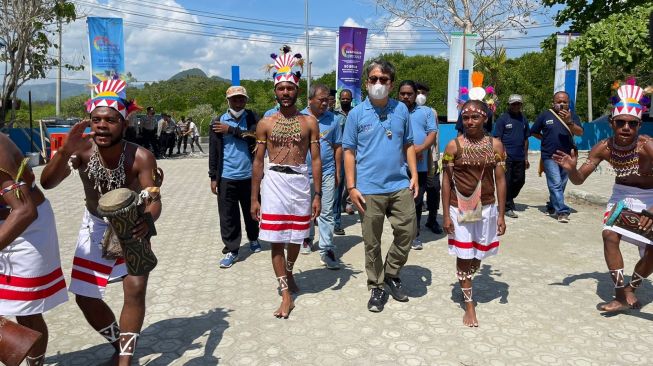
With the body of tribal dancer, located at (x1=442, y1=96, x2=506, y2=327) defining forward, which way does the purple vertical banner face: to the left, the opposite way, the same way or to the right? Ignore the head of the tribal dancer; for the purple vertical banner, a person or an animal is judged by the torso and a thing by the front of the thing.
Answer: the same way

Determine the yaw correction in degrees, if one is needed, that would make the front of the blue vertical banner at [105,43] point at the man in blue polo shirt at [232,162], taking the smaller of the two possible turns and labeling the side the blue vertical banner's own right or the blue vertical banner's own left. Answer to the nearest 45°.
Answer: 0° — it already faces them

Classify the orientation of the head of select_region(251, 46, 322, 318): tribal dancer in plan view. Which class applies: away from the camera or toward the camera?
toward the camera

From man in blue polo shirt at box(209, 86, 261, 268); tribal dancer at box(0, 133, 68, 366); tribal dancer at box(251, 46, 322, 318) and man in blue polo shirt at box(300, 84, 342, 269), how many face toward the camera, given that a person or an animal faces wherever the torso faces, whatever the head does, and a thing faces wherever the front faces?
3

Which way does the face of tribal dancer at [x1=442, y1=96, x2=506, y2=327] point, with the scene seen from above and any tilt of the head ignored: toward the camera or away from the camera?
toward the camera

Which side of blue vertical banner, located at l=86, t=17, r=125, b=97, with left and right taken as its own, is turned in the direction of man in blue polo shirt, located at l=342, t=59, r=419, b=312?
front

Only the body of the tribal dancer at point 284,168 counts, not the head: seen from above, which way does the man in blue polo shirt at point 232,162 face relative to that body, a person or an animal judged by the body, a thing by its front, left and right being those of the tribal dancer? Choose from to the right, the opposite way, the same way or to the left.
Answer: the same way

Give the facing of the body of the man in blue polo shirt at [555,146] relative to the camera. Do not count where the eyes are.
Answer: toward the camera

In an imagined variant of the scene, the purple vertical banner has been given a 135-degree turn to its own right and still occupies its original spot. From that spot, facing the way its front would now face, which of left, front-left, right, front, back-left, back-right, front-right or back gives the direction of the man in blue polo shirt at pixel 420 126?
back-left

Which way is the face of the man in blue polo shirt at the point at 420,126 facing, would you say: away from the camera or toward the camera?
toward the camera

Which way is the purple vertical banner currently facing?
toward the camera

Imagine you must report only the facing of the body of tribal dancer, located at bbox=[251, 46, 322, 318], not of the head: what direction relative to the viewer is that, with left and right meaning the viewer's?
facing the viewer

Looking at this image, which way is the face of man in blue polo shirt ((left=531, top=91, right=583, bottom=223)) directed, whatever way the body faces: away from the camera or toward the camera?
toward the camera

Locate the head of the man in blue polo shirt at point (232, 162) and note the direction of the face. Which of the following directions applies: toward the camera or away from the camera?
toward the camera
